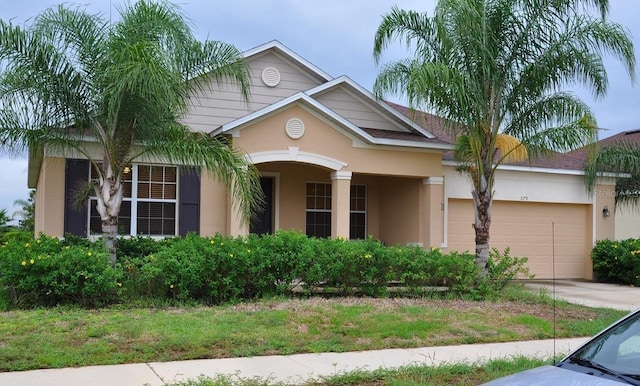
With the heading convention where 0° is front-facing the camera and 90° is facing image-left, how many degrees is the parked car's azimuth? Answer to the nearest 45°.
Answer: approximately 45°

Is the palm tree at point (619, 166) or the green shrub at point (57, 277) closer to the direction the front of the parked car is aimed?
the green shrub

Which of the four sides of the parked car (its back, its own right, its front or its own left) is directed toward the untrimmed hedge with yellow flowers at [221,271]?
right

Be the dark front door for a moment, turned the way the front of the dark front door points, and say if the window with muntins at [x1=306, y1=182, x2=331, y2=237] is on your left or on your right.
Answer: on your left

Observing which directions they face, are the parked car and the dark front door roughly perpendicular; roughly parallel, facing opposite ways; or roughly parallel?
roughly perpendicular

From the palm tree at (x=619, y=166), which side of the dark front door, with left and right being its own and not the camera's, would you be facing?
left

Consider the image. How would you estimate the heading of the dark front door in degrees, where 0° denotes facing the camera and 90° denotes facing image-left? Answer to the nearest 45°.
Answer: approximately 0°

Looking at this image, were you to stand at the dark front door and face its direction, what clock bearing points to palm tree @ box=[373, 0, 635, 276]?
The palm tree is roughly at 10 o'clock from the dark front door.

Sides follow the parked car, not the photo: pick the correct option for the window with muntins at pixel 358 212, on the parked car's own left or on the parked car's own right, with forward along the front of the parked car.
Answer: on the parked car's own right

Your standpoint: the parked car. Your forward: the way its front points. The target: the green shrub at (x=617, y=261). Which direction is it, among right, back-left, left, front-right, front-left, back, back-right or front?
back-right

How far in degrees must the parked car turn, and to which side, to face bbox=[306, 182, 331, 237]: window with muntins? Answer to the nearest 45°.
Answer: approximately 90° to its right

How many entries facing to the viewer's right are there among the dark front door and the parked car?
0
